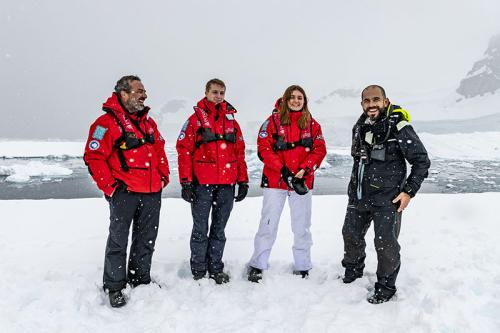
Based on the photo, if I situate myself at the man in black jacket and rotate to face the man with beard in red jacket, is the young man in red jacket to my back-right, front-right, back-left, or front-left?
front-right

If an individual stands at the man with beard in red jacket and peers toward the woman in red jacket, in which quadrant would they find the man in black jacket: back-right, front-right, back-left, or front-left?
front-right

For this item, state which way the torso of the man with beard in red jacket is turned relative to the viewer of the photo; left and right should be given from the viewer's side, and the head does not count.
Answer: facing the viewer and to the right of the viewer

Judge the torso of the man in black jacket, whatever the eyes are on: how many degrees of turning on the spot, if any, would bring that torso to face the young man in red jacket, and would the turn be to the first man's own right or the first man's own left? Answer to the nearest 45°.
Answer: approximately 45° to the first man's own right

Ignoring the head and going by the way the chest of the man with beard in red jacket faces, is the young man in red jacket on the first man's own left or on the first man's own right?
on the first man's own left

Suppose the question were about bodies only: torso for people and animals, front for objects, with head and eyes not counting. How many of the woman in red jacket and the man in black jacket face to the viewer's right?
0

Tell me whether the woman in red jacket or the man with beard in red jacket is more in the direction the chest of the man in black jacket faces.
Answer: the man with beard in red jacket

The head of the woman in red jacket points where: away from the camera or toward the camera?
toward the camera

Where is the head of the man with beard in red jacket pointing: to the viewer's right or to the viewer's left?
to the viewer's right

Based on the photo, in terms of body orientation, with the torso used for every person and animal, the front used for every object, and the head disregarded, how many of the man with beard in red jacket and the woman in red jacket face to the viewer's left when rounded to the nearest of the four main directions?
0

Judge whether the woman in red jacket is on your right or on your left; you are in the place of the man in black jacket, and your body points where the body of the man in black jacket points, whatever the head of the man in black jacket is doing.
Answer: on your right

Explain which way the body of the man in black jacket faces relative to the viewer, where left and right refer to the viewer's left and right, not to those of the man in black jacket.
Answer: facing the viewer and to the left of the viewer

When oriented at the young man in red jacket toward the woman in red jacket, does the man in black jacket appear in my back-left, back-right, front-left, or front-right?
front-right

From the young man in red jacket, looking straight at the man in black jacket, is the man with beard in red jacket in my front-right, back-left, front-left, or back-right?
back-right

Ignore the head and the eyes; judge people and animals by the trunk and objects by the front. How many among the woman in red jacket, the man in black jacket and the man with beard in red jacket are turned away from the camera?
0

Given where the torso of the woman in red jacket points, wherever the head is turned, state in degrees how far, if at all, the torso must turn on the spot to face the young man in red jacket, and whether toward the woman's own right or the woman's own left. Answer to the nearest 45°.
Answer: approximately 90° to the woman's own right

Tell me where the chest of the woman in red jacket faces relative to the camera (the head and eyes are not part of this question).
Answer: toward the camera

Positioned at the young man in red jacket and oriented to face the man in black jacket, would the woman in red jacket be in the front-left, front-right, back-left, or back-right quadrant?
front-left
